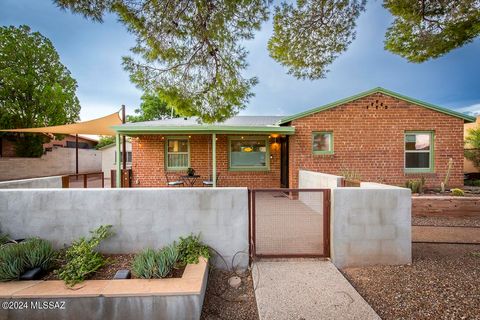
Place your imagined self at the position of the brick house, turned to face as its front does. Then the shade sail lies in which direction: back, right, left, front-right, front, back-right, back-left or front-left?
right

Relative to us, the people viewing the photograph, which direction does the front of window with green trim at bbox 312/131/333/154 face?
facing the viewer

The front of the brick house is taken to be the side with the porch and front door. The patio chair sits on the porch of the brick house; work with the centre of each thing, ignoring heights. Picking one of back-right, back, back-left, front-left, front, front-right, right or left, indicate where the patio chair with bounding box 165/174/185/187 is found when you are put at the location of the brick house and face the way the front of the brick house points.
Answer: right

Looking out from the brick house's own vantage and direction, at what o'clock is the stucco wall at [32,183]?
The stucco wall is roughly at 2 o'clock from the brick house.

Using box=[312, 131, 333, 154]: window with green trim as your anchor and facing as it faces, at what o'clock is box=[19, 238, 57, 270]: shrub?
The shrub is roughly at 1 o'clock from the window with green trim.

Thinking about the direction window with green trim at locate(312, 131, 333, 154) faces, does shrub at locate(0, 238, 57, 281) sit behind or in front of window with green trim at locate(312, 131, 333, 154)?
in front

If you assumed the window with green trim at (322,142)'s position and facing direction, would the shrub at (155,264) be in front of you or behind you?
in front

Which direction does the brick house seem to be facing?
toward the camera

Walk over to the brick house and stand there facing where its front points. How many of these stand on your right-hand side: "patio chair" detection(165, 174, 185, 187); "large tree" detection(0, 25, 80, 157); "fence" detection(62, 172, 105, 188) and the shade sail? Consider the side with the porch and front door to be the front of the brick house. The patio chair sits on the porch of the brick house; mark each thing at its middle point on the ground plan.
4

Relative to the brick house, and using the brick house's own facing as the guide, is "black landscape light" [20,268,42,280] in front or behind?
in front

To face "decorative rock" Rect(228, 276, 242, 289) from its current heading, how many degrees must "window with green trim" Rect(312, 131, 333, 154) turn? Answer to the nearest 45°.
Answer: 0° — it already faces it

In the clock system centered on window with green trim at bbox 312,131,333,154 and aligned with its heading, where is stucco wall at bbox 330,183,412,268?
The stucco wall is roughly at 12 o'clock from the window with green trim.

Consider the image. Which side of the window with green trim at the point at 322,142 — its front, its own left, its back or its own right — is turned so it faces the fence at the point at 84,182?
right
